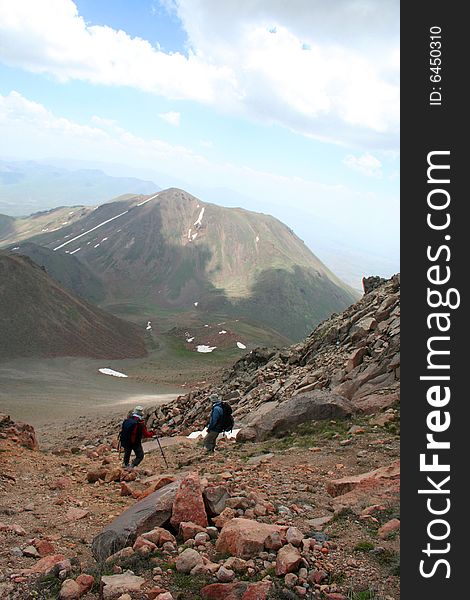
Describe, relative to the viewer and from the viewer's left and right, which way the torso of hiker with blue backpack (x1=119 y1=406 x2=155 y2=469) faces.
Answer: facing away from the viewer and to the right of the viewer

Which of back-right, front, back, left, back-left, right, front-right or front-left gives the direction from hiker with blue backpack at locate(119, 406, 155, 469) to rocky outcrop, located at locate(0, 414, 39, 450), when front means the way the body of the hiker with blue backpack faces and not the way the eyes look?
left

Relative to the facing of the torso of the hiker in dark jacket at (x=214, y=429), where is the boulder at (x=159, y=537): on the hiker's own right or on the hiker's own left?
on the hiker's own left

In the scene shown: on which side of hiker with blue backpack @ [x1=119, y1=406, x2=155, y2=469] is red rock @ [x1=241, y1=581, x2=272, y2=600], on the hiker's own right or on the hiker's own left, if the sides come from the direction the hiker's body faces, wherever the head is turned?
on the hiker's own right

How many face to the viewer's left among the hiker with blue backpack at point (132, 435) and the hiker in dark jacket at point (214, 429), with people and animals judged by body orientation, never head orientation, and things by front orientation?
1

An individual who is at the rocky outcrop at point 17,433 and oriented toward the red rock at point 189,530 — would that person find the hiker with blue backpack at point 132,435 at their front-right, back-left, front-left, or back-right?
front-left

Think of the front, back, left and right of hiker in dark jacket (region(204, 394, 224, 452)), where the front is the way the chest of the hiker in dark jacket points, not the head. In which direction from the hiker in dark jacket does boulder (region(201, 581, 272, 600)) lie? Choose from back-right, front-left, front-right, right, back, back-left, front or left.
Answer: left

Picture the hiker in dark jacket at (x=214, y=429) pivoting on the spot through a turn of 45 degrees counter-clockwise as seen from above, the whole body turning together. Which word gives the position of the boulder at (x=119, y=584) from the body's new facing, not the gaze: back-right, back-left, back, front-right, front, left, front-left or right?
front-left

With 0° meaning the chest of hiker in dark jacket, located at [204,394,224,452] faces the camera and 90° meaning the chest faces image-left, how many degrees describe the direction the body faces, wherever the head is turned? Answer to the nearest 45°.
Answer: approximately 90°
